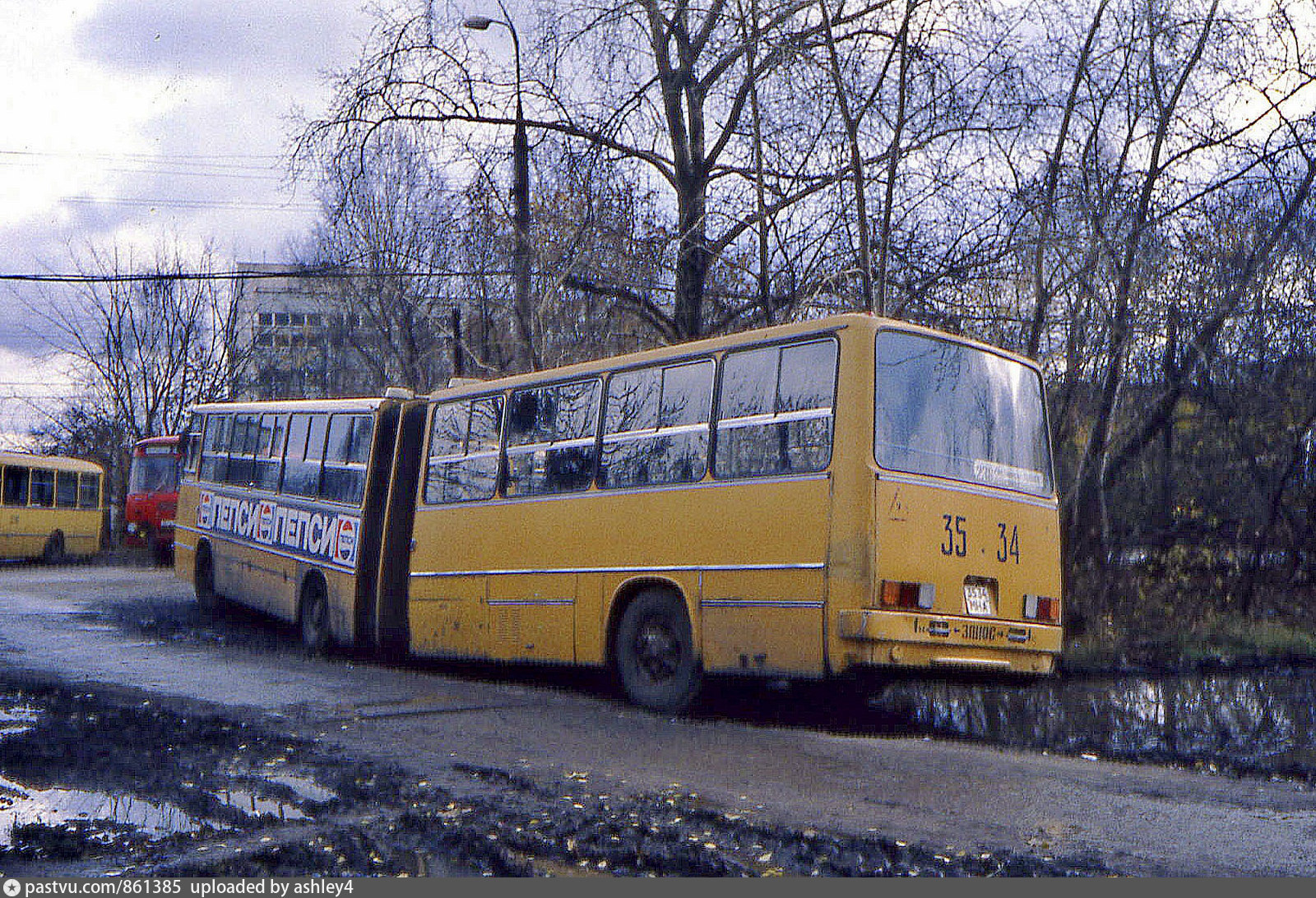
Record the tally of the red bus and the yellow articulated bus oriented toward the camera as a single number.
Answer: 1

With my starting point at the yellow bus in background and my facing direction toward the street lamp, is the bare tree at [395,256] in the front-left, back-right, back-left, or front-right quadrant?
front-left

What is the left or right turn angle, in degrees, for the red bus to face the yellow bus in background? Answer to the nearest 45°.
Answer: approximately 90° to its right

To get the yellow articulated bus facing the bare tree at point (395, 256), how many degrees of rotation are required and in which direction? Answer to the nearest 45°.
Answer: approximately 45° to its right

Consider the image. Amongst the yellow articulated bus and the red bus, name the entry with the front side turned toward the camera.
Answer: the red bus

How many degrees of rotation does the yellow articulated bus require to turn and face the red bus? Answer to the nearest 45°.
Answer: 0° — it already faces it

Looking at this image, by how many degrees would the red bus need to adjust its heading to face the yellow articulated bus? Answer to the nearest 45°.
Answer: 0° — it already faces it

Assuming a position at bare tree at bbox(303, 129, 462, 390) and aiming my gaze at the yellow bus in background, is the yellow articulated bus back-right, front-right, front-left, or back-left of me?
back-left

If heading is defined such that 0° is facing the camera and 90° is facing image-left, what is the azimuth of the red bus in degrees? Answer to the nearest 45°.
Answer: approximately 0°

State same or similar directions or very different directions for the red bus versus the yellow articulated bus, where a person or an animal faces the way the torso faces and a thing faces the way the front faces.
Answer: very different directions

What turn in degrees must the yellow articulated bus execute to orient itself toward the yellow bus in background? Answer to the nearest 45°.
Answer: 0° — it already faces it

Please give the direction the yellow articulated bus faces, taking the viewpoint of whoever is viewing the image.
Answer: facing away from the viewer and to the left of the viewer
